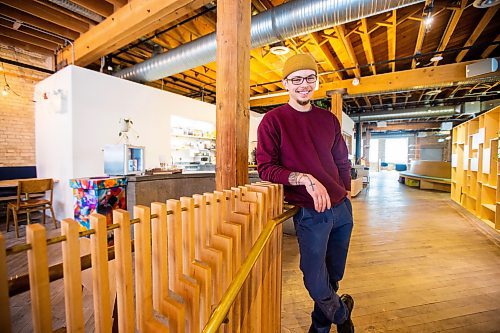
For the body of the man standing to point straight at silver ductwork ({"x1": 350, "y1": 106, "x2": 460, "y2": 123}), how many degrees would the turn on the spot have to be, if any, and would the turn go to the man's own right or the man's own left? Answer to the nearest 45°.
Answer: approximately 135° to the man's own left

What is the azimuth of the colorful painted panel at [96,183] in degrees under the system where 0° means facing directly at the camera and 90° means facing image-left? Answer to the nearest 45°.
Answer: approximately 0°

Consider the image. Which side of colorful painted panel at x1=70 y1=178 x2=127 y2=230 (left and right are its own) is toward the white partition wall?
back

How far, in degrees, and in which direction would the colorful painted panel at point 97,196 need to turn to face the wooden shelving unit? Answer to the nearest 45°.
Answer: approximately 90° to its left

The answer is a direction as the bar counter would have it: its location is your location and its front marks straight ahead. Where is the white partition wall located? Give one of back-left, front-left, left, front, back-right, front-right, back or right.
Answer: back

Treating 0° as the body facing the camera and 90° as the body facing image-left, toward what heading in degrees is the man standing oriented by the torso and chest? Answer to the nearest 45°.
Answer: approximately 0°

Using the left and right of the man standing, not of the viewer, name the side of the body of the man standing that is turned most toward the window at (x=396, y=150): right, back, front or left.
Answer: back

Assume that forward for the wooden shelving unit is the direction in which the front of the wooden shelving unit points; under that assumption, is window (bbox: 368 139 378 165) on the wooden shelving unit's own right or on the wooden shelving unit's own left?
on the wooden shelving unit's own right

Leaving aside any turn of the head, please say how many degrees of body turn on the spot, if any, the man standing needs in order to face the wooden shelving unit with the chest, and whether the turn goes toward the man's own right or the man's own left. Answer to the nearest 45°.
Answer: approximately 135° to the man's own left

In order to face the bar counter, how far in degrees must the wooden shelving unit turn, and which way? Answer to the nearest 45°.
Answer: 0° — it already faces it

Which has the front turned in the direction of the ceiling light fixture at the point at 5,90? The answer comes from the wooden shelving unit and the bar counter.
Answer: the wooden shelving unit
